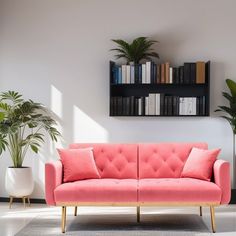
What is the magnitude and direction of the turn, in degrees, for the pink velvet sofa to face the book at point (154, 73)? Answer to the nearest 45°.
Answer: approximately 180°

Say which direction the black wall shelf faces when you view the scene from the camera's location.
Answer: facing the viewer

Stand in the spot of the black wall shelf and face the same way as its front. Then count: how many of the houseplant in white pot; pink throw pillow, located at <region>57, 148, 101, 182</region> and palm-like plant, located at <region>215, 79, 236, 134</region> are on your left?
1

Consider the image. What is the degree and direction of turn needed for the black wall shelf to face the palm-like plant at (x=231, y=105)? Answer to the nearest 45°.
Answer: approximately 90° to its left

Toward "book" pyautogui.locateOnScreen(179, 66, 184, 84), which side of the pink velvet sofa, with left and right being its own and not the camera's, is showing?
back
